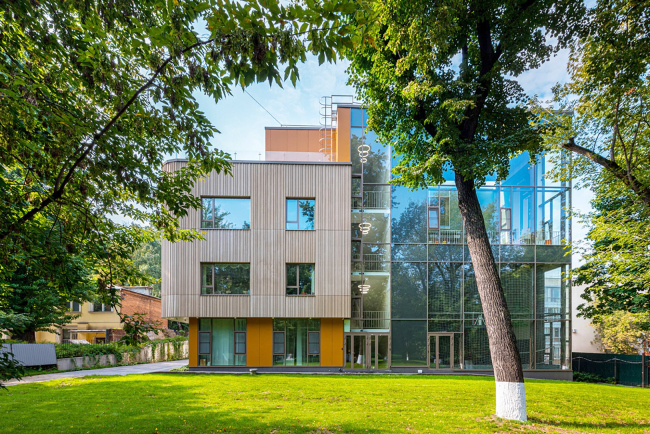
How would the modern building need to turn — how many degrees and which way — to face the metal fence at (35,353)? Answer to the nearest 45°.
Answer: approximately 90° to its right

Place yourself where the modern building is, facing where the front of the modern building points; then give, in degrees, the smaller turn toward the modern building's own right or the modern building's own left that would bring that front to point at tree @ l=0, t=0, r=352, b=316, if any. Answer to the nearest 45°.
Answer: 0° — it already faces it

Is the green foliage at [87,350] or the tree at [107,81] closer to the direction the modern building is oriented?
the tree

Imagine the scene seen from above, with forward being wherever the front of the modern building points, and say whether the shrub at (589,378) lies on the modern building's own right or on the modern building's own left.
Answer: on the modern building's own left

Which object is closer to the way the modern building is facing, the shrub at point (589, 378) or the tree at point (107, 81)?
the tree

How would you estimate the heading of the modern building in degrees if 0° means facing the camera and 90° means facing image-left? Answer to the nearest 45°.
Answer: approximately 0°

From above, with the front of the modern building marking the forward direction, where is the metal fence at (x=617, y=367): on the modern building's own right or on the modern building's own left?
on the modern building's own left
